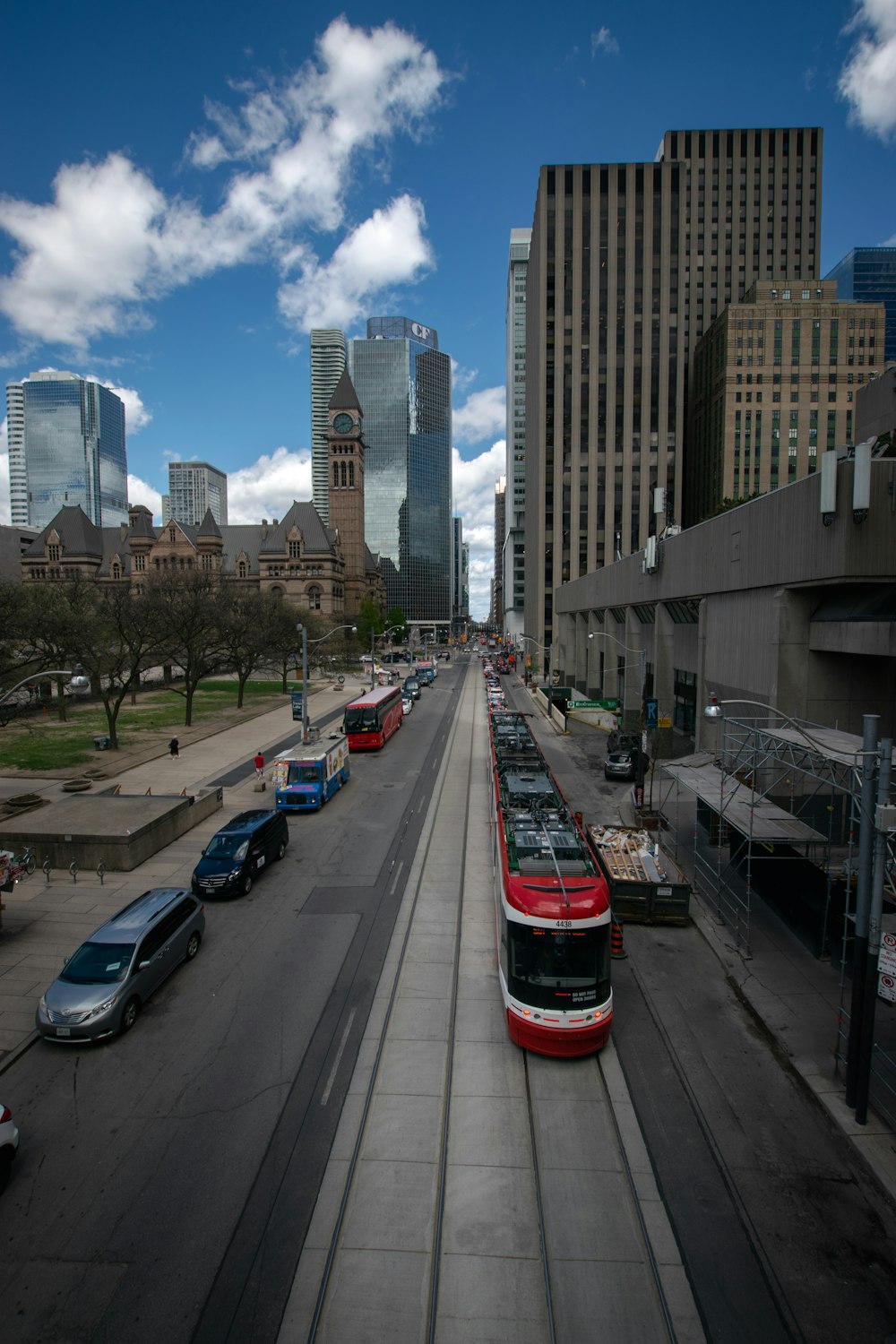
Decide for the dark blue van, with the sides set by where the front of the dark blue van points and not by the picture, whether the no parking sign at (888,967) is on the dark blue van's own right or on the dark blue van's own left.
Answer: on the dark blue van's own left

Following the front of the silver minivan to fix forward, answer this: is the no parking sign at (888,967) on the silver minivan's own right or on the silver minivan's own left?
on the silver minivan's own left

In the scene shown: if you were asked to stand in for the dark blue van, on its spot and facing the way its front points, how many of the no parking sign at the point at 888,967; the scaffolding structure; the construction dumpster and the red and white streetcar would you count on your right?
0

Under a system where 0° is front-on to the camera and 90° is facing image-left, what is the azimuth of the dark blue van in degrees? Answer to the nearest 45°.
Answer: approximately 45°

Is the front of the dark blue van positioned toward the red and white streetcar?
no

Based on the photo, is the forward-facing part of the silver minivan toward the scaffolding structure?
no

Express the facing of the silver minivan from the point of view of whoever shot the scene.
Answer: facing the viewer and to the left of the viewer

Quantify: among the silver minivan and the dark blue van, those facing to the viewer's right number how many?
0

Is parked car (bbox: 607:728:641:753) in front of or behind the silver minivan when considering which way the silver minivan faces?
behind

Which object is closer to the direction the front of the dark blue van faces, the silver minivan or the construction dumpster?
the silver minivan

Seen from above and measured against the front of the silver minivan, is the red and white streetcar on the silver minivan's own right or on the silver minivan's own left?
on the silver minivan's own left

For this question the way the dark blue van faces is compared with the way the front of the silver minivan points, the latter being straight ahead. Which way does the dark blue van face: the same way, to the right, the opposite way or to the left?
the same way

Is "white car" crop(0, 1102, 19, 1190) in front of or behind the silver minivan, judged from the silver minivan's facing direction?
in front
